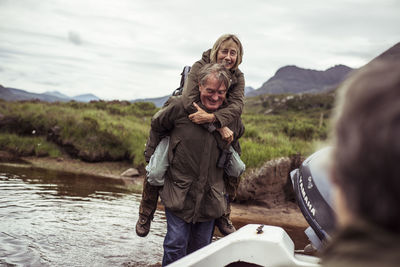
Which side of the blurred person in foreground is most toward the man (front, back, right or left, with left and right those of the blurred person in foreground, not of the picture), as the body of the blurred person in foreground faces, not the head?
front

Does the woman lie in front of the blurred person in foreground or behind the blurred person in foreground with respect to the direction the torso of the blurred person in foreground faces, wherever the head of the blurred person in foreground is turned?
in front

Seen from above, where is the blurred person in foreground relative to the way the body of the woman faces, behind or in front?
in front

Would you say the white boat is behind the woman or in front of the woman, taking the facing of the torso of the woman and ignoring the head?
in front

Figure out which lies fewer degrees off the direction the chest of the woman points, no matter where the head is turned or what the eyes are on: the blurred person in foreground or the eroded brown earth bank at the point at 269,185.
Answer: the blurred person in foreground

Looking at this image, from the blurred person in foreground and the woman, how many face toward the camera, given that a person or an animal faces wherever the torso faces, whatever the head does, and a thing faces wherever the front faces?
1

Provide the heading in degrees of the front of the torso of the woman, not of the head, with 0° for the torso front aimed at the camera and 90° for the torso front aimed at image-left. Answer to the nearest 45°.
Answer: approximately 0°

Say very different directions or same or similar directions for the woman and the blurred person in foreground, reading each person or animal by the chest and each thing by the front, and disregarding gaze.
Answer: very different directions

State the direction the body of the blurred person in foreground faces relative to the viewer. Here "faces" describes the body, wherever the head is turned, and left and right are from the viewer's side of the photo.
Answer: facing away from the viewer and to the left of the viewer
